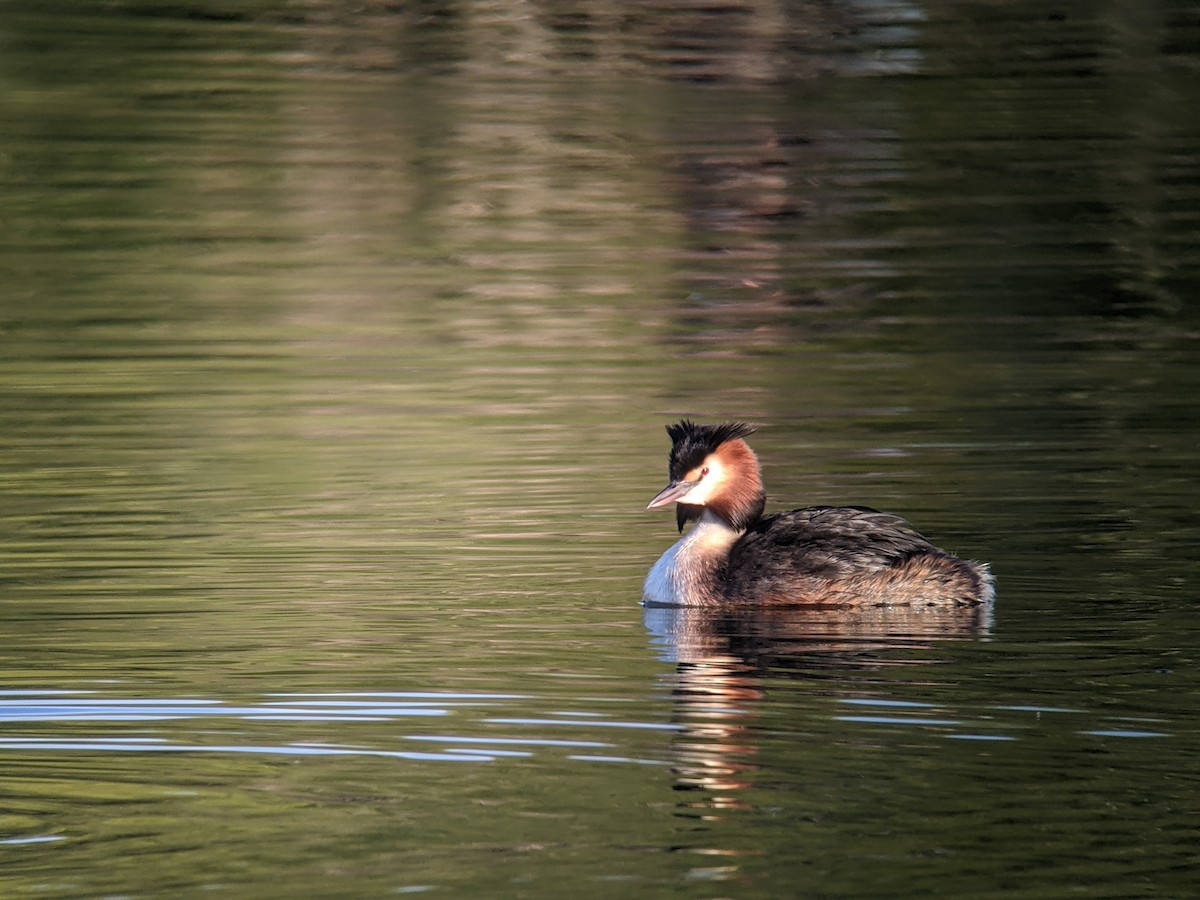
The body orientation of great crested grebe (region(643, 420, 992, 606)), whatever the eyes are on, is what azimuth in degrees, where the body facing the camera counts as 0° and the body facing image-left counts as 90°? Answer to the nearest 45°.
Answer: approximately 90°
